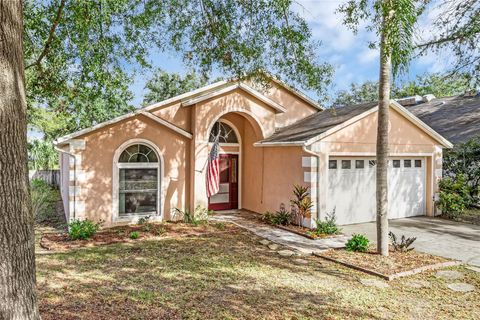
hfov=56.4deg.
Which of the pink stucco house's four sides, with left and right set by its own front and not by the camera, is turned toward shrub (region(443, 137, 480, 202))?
left

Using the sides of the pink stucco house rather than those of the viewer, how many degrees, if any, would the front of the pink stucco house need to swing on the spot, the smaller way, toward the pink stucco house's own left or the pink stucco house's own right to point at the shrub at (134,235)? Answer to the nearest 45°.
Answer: approximately 45° to the pink stucco house's own right

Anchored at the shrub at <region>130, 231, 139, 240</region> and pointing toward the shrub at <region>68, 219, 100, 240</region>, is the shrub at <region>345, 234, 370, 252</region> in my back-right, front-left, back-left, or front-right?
back-left

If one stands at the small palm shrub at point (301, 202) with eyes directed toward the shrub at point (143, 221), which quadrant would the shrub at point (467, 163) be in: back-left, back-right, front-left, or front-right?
back-right

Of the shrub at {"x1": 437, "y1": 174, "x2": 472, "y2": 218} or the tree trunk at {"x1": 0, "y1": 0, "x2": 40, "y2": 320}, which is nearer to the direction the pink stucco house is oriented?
the tree trunk

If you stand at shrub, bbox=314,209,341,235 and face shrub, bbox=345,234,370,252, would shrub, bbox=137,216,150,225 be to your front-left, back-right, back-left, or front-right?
back-right

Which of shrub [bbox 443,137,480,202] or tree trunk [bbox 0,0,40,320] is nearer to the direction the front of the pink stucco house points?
the tree trunk

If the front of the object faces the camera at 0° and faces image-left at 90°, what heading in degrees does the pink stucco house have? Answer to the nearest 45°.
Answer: approximately 0°

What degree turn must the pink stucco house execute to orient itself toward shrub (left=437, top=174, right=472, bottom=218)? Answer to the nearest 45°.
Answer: approximately 90° to its left
